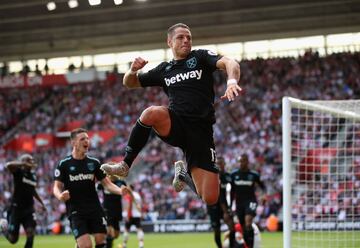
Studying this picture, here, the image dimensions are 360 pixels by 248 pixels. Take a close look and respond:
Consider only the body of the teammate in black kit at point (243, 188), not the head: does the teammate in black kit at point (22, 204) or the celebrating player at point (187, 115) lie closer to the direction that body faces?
the celebrating player

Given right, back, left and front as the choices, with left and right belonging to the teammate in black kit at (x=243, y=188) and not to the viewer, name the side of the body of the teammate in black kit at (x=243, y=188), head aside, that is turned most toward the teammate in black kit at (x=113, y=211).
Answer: right

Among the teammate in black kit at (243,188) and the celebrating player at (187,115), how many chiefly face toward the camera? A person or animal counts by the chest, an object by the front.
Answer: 2

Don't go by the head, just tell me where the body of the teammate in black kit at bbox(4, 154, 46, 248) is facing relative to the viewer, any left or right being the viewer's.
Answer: facing the viewer and to the right of the viewer

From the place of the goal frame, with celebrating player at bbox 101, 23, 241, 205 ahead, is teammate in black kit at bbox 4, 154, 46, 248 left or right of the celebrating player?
right

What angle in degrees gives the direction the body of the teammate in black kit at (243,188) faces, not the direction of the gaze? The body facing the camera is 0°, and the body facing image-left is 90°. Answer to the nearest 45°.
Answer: approximately 0°

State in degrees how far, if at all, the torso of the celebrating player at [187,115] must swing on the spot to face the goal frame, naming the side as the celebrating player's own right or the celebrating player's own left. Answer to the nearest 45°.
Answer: approximately 90° to the celebrating player's own left

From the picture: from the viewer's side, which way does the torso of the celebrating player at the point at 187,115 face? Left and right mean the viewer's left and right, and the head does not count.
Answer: facing the viewer

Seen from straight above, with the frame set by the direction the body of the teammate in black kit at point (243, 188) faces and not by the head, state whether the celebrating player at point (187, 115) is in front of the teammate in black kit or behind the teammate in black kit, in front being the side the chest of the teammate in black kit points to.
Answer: in front
